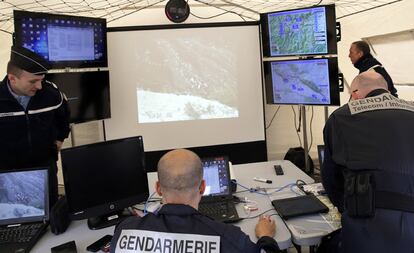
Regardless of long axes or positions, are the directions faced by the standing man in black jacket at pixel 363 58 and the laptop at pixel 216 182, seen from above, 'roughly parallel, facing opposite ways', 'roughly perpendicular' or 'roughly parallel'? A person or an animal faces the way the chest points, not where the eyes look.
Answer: roughly perpendicular

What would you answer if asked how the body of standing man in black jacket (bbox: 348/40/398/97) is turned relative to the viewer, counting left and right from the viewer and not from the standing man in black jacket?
facing to the left of the viewer

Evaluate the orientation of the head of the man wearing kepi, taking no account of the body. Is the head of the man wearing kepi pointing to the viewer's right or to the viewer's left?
to the viewer's right

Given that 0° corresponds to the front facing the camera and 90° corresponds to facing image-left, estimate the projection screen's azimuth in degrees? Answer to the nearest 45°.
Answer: approximately 0°

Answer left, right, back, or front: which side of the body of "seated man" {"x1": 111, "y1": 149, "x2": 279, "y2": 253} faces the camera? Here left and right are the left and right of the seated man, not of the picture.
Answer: back
